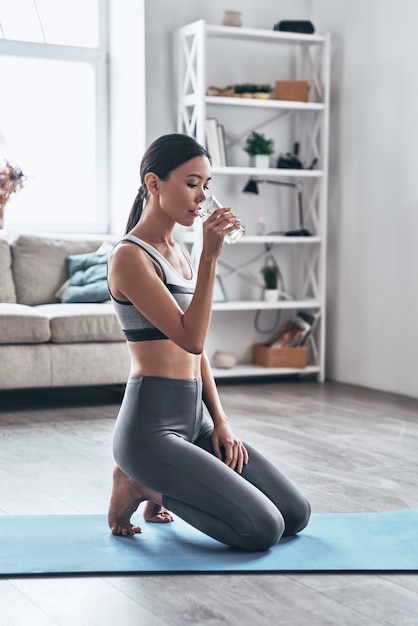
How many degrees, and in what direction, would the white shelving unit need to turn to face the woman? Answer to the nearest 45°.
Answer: approximately 45° to its right

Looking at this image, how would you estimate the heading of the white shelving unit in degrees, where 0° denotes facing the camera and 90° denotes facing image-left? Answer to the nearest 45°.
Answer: approximately 315°

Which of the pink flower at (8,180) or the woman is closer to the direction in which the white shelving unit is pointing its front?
the woman

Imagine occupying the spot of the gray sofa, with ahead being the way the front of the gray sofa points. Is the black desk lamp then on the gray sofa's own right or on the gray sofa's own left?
on the gray sofa's own left

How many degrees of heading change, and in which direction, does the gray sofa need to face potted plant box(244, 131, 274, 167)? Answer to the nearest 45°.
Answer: approximately 135° to its left

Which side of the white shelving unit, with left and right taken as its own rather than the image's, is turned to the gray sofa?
right

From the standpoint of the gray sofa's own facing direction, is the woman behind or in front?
in front

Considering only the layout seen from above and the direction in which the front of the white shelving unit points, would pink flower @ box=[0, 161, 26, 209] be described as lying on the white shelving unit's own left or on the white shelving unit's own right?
on the white shelving unit's own right

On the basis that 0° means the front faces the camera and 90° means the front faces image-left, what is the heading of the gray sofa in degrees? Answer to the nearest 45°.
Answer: approximately 0°

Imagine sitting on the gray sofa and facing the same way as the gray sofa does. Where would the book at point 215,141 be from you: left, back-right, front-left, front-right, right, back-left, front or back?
back-left

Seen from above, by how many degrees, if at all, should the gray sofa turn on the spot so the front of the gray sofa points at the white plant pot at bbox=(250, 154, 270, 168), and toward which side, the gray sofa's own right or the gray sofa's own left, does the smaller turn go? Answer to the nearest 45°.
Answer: approximately 135° to the gray sofa's own left
